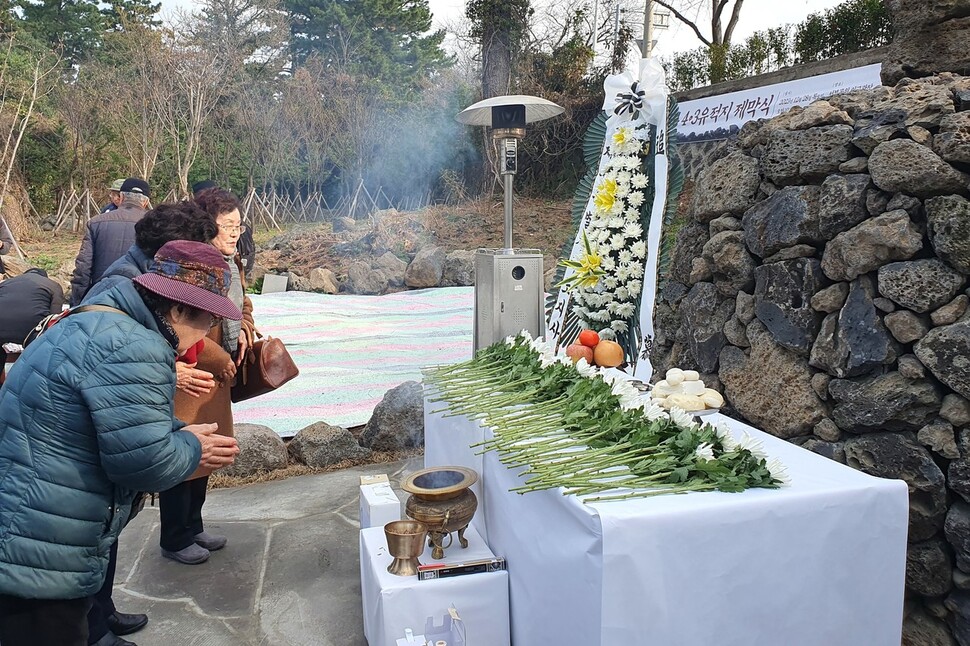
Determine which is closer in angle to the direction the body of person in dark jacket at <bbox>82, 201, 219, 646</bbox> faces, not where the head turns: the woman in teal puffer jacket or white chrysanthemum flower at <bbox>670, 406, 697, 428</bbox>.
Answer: the white chrysanthemum flower

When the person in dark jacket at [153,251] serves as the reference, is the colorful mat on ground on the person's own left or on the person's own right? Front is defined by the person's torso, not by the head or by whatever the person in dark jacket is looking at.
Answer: on the person's own left

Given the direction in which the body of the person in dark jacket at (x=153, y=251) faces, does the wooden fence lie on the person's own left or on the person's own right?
on the person's own left

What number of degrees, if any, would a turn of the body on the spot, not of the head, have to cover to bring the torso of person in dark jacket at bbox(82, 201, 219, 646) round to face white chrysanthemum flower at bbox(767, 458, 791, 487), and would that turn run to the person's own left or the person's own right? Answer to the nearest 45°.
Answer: approximately 45° to the person's own right

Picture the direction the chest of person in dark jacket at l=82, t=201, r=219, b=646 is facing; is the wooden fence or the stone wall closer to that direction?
the stone wall

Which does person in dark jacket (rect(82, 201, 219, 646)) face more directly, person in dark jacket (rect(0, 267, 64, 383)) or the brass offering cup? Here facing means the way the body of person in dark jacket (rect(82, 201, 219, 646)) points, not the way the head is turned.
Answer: the brass offering cup

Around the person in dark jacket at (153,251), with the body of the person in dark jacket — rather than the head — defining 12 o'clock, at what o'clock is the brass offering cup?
The brass offering cup is roughly at 2 o'clock from the person in dark jacket.

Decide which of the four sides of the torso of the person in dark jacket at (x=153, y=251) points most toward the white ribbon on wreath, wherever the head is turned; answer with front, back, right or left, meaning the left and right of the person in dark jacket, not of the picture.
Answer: front

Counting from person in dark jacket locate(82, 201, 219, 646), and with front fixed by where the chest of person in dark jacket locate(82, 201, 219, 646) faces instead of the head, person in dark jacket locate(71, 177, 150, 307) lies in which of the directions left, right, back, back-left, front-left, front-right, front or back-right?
left

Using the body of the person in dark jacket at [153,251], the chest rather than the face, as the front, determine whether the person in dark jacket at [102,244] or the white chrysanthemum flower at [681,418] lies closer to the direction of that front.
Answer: the white chrysanthemum flower

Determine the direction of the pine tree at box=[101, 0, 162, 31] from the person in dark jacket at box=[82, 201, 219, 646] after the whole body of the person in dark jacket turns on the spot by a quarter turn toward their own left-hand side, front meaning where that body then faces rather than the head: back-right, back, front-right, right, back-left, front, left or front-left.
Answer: front

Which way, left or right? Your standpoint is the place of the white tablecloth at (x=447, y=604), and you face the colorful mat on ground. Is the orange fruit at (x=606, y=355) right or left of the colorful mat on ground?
right

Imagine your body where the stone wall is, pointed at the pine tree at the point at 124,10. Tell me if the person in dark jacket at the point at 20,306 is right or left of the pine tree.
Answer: left

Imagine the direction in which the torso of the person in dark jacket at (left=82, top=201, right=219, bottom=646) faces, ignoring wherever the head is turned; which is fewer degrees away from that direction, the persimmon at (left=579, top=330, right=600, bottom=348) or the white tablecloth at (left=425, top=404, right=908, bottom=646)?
the persimmon

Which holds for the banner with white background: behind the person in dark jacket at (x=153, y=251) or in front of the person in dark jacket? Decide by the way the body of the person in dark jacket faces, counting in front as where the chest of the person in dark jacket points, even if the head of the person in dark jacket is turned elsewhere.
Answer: in front

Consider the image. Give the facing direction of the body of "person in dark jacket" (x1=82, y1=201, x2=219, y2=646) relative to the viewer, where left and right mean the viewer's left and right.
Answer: facing to the right of the viewer
